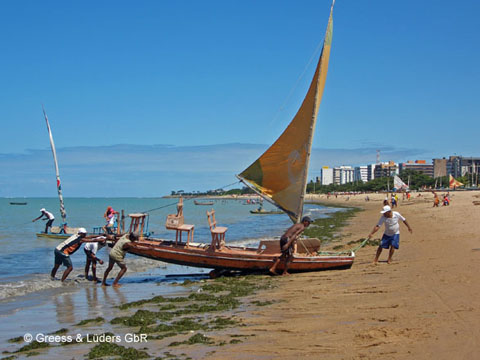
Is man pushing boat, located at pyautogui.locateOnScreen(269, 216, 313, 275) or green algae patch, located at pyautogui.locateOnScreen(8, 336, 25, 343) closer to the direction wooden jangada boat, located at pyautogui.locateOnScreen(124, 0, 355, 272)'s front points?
the man pushing boat

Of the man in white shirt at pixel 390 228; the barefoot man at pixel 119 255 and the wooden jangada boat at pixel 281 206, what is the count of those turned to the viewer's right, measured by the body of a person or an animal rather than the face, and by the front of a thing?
2

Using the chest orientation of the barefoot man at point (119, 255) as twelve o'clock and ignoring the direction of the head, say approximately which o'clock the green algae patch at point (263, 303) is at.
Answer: The green algae patch is roughly at 2 o'clock from the barefoot man.

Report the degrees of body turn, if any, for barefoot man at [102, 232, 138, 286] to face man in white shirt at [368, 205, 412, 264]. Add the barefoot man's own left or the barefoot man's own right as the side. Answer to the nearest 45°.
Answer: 0° — they already face them

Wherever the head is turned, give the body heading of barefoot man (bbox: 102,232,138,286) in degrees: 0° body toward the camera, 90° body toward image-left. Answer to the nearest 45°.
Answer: approximately 270°

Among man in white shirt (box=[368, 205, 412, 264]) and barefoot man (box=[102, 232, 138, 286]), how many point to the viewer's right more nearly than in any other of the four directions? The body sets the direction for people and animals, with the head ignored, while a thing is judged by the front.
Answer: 1

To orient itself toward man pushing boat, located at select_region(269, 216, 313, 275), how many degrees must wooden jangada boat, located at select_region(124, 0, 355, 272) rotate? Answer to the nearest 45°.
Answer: approximately 90° to its right

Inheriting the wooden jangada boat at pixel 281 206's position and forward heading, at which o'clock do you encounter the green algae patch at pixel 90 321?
The green algae patch is roughly at 4 o'clock from the wooden jangada boat.

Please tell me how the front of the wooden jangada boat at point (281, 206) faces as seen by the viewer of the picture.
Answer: facing to the right of the viewer

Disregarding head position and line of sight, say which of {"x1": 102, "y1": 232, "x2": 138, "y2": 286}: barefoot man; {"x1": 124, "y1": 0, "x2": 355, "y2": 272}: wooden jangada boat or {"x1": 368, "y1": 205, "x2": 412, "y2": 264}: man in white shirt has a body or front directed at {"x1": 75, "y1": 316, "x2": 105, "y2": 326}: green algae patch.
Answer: the man in white shirt

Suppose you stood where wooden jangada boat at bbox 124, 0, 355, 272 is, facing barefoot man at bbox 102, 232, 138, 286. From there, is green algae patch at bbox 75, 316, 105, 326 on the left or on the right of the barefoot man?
left

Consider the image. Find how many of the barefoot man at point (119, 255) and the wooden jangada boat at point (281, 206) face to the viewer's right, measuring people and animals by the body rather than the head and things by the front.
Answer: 2

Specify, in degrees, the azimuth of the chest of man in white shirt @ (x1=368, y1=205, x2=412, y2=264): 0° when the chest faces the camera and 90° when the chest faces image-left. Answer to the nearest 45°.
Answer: approximately 45°
